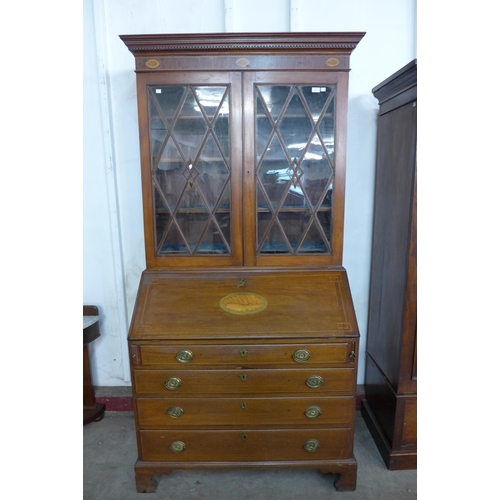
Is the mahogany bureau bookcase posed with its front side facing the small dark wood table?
no

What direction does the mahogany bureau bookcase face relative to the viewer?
toward the camera
